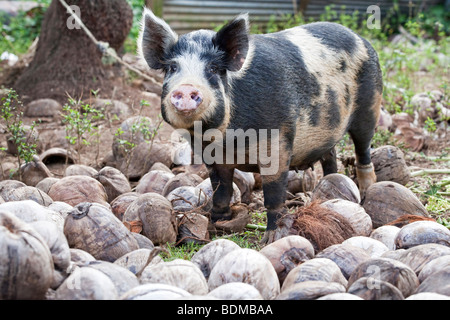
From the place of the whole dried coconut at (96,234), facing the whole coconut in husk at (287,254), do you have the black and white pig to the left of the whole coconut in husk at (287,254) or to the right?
left

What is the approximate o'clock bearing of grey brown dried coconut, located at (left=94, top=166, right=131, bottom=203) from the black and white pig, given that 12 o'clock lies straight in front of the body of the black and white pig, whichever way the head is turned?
The grey brown dried coconut is roughly at 2 o'clock from the black and white pig.

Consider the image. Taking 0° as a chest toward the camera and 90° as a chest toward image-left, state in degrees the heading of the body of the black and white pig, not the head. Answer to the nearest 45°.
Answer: approximately 45°

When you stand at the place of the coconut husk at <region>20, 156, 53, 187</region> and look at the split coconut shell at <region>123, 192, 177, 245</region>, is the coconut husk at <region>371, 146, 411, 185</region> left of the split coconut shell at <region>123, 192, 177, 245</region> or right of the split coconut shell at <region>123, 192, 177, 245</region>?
left

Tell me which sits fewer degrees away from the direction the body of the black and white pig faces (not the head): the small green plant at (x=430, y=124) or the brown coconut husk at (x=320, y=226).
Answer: the brown coconut husk

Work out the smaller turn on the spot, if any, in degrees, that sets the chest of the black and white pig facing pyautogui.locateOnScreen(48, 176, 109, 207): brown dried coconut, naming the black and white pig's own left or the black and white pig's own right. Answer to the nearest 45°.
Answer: approximately 45° to the black and white pig's own right

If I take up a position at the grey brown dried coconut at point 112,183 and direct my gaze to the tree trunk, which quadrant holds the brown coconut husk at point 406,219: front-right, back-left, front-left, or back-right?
back-right

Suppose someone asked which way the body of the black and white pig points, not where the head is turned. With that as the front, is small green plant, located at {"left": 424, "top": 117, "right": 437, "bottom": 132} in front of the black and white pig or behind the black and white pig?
behind

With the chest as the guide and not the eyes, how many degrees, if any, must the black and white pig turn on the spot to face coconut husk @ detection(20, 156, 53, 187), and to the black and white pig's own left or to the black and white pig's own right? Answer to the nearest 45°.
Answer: approximately 45° to the black and white pig's own right

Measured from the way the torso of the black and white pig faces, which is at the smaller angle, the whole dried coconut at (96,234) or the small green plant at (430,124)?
the whole dried coconut

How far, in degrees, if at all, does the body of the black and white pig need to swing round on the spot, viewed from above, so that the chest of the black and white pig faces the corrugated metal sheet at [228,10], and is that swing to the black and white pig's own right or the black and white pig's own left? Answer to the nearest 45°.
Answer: approximately 135° to the black and white pig's own right

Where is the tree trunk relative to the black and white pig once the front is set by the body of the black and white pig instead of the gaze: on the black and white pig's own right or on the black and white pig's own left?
on the black and white pig's own right

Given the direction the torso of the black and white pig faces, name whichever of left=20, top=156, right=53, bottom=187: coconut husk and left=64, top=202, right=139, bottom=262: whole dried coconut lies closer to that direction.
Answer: the whole dried coconut
